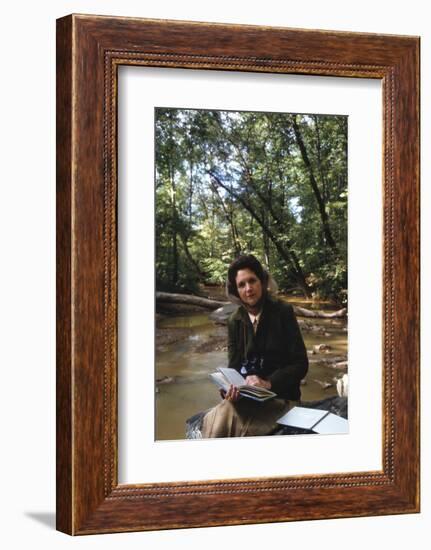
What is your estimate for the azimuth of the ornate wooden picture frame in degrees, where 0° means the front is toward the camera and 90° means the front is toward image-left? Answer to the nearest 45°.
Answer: approximately 315°

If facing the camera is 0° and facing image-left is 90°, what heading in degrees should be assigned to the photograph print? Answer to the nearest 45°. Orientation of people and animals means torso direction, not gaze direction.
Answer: approximately 315°
